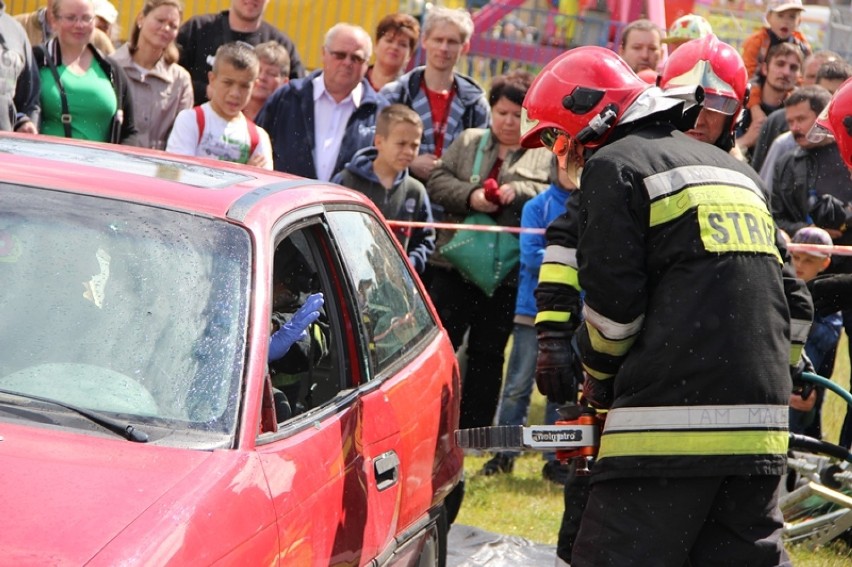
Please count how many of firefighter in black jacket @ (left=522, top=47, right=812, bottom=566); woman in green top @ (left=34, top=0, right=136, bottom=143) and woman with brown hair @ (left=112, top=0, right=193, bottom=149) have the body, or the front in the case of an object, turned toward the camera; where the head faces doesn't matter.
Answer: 2

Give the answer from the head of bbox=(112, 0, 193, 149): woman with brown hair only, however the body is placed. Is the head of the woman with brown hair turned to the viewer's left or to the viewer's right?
to the viewer's right

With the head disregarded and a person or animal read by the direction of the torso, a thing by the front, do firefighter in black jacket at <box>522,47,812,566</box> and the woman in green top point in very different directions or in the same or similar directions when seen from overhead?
very different directions

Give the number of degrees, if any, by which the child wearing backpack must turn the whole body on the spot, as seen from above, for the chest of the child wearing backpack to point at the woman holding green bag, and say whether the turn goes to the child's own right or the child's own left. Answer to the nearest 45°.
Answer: approximately 90° to the child's own left

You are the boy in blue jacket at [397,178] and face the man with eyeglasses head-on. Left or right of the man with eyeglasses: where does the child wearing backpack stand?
left

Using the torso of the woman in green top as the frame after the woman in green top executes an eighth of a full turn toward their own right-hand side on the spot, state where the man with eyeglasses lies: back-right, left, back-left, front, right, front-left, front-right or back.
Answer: back-left

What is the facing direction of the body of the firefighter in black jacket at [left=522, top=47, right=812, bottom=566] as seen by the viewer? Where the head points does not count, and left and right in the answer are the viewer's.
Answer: facing away from the viewer and to the left of the viewer

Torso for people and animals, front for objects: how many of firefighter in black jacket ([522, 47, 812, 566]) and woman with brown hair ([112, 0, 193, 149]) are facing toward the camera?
1

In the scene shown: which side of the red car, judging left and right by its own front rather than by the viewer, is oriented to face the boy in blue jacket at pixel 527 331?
back

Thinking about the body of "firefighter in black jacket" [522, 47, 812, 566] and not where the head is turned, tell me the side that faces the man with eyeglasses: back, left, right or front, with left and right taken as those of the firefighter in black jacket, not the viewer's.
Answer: front

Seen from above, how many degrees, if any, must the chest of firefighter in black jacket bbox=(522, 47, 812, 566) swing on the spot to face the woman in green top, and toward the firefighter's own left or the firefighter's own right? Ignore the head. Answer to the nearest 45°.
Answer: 0° — they already face them

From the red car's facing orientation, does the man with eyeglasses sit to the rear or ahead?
to the rear

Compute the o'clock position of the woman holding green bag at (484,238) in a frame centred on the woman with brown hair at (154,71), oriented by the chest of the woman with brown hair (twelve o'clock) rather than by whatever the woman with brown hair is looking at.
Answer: The woman holding green bag is roughly at 10 o'clock from the woman with brown hair.

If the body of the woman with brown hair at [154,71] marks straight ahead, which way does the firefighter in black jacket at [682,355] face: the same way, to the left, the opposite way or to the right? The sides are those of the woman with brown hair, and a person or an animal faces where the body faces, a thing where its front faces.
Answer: the opposite way
